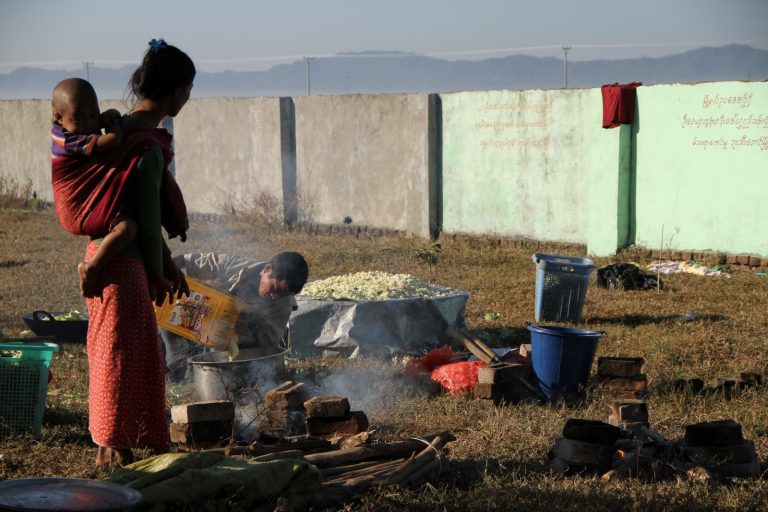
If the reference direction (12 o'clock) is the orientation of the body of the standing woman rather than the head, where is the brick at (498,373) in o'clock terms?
The brick is roughly at 11 o'clock from the standing woman.

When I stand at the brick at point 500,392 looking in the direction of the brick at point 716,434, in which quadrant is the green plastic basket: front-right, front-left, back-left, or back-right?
back-right

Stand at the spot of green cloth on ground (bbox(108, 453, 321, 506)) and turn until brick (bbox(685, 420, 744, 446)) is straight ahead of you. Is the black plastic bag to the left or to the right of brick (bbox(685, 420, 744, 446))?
left

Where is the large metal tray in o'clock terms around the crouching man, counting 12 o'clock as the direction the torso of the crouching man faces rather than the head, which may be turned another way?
The large metal tray is roughly at 2 o'clock from the crouching man.

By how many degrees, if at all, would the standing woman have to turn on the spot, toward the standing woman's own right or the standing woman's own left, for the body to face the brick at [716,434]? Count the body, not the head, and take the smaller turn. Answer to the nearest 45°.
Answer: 0° — they already face it

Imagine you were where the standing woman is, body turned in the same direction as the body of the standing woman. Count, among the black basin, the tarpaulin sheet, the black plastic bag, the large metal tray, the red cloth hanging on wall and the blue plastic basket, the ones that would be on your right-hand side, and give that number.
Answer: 1

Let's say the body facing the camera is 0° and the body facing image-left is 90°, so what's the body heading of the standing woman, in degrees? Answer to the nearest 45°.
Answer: approximately 270°

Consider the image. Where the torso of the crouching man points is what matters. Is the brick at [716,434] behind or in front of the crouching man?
in front

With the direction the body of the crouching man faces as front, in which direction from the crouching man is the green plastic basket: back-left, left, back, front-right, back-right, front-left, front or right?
right

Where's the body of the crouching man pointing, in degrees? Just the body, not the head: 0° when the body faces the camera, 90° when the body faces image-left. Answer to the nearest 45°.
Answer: approximately 315°

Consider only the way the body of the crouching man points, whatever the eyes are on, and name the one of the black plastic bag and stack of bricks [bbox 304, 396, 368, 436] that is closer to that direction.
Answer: the stack of bricks

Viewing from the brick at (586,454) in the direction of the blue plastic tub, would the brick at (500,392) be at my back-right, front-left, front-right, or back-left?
front-left

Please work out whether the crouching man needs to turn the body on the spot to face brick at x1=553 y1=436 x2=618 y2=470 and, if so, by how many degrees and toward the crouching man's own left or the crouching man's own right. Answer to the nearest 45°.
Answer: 0° — they already face it

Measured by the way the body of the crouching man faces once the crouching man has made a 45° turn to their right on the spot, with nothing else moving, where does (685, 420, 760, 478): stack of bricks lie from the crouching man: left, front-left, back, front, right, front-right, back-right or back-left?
front-left

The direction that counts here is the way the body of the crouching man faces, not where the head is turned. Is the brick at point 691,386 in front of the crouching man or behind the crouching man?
in front

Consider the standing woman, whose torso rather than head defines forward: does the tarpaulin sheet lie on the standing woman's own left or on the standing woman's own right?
on the standing woman's own left

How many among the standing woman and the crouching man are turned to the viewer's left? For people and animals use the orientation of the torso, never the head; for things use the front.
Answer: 0

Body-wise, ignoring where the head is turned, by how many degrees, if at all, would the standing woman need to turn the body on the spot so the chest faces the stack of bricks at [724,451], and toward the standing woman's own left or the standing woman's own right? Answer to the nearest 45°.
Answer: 0° — they already face it
